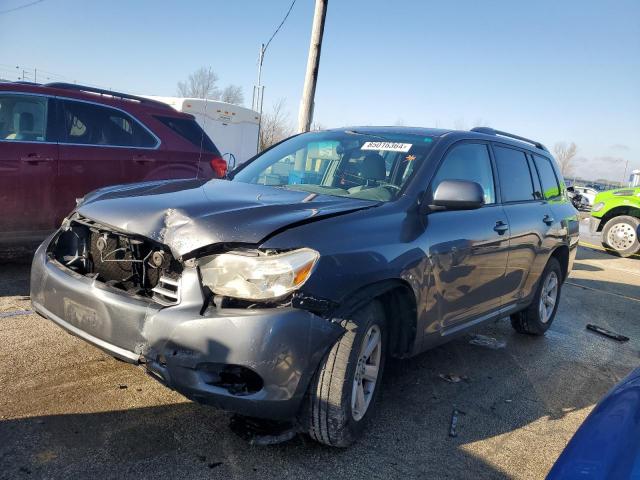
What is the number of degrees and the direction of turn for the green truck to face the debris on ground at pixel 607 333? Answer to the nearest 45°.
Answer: approximately 90° to its left

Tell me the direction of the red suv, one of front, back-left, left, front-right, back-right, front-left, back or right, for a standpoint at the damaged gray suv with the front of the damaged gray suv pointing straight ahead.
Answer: right

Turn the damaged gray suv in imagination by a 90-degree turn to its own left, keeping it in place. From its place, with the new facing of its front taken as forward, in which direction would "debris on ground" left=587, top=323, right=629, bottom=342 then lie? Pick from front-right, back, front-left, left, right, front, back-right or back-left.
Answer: left

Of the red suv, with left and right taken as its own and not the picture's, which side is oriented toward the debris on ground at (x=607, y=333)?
back

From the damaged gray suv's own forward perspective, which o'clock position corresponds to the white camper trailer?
The white camper trailer is roughly at 4 o'clock from the damaged gray suv.

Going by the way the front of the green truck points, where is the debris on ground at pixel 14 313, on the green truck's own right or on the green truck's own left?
on the green truck's own left

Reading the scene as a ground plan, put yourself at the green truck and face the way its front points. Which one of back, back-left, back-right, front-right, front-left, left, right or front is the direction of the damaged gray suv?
left

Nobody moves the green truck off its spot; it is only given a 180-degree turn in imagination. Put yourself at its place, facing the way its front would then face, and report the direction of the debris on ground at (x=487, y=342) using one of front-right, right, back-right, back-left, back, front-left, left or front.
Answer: right

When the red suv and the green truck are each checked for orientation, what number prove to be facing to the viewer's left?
2

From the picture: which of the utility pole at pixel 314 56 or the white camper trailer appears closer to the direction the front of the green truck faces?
the white camper trailer

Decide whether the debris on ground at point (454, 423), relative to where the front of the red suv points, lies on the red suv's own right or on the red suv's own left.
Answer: on the red suv's own left

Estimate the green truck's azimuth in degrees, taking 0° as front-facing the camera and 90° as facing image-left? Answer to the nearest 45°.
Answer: approximately 90°

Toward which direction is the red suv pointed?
to the viewer's left

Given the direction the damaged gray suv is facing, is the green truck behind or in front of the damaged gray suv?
behind

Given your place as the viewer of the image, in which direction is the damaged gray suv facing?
facing the viewer and to the left of the viewer
